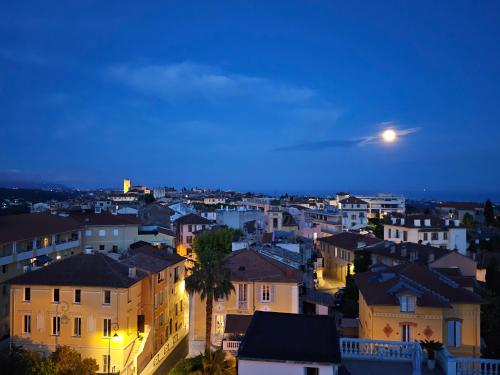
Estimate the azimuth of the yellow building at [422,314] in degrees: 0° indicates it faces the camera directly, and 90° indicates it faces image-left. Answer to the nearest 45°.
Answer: approximately 0°

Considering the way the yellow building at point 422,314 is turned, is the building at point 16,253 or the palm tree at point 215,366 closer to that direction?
the palm tree

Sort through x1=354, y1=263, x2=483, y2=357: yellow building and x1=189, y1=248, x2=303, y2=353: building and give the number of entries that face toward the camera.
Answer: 2

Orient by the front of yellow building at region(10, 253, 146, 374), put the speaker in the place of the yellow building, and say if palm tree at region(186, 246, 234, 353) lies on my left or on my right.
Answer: on my left

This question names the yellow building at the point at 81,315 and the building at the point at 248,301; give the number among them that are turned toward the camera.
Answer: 2

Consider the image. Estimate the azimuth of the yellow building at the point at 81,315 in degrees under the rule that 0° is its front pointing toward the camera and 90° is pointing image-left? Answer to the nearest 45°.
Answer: approximately 0°
